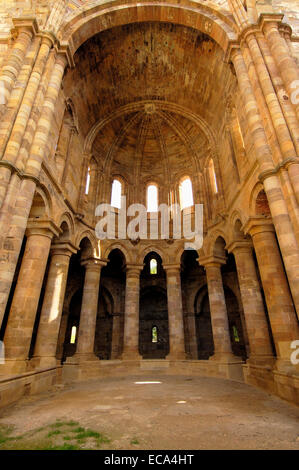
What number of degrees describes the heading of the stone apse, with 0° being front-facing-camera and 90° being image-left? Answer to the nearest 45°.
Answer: approximately 0°

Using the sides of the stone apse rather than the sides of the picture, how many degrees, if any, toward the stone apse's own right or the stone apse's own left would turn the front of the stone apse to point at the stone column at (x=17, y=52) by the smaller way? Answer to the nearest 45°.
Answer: approximately 45° to the stone apse's own right
